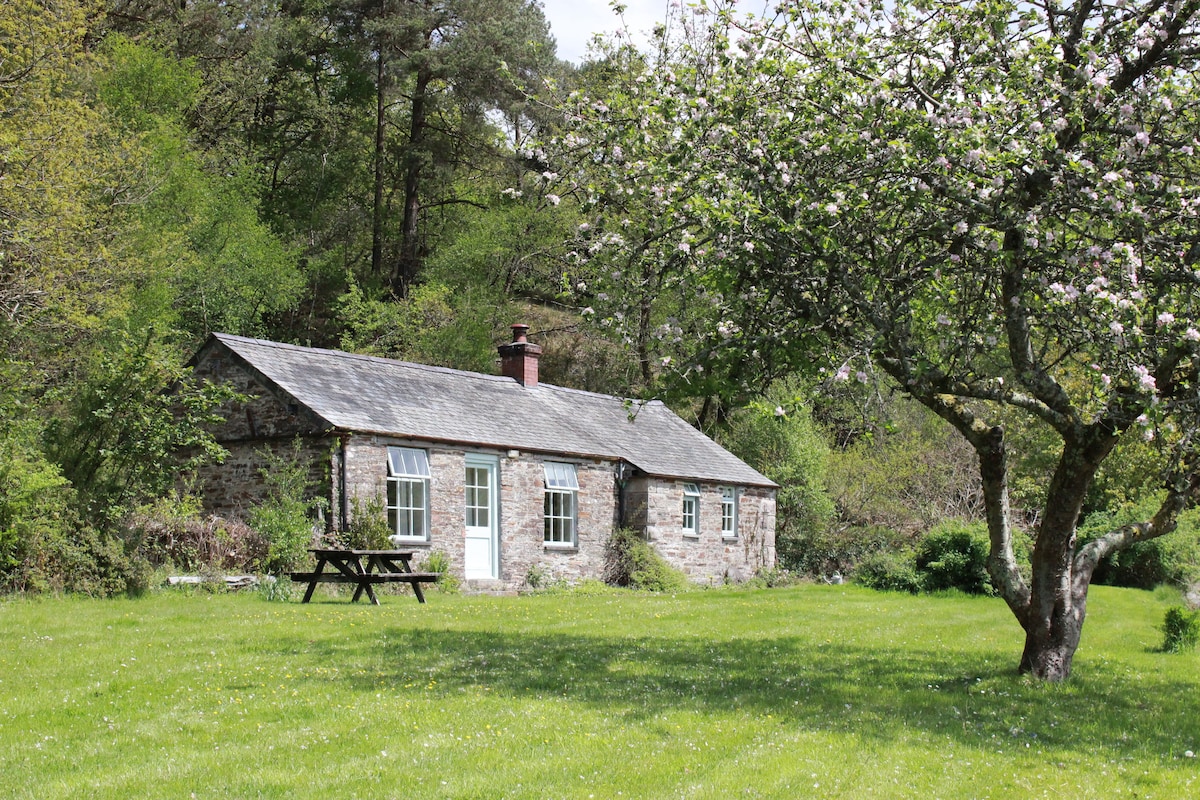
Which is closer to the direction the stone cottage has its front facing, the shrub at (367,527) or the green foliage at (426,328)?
the shrub

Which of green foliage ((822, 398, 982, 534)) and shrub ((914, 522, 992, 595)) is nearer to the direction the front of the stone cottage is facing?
the shrub

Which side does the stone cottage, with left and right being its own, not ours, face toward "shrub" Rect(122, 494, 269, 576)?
right

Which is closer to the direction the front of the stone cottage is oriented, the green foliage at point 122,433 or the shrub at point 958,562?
the shrub

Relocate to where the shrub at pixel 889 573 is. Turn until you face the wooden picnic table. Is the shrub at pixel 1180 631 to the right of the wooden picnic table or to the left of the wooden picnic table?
left

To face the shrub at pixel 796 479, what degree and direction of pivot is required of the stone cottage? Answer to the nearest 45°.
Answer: approximately 90° to its left

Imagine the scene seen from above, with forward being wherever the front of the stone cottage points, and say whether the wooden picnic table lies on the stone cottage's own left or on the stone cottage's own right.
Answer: on the stone cottage's own right

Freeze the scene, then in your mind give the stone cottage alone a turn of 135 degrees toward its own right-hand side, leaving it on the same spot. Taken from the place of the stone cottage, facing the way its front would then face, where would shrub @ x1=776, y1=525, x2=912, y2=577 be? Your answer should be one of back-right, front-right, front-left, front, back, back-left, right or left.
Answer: back-right

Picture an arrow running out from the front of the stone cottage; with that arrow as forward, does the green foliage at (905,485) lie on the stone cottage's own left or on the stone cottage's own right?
on the stone cottage's own left

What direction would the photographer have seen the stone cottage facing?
facing the viewer and to the right of the viewer

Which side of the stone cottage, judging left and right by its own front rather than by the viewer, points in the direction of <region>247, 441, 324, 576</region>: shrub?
right
